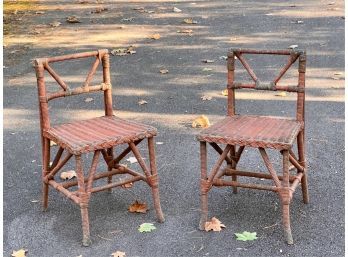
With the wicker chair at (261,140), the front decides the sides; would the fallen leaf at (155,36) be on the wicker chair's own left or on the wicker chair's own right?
on the wicker chair's own right

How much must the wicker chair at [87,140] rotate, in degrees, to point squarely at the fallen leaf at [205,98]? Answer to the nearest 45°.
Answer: approximately 90° to its left

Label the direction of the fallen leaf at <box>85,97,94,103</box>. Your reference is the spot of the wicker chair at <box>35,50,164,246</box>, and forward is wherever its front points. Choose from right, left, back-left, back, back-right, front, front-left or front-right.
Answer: back-left

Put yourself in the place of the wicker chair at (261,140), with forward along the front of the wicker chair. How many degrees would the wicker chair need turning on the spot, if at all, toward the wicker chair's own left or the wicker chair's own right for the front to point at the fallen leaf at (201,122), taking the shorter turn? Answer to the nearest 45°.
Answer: approximately 135° to the wicker chair's own right

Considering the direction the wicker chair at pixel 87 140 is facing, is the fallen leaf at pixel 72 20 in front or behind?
behind

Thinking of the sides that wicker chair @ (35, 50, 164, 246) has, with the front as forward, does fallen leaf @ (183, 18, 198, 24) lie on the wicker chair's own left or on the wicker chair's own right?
on the wicker chair's own left

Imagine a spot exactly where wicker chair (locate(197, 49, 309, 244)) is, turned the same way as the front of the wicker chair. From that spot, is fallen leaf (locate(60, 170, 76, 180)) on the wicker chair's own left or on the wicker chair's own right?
on the wicker chair's own right

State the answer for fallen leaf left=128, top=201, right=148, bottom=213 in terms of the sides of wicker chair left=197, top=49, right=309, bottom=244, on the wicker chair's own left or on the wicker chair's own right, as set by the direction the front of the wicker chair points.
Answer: on the wicker chair's own right

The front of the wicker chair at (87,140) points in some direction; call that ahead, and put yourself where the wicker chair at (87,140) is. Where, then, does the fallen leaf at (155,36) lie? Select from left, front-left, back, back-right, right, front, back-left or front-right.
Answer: back-left

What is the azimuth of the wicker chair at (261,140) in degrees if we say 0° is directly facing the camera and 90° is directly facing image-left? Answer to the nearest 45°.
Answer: approximately 45°
